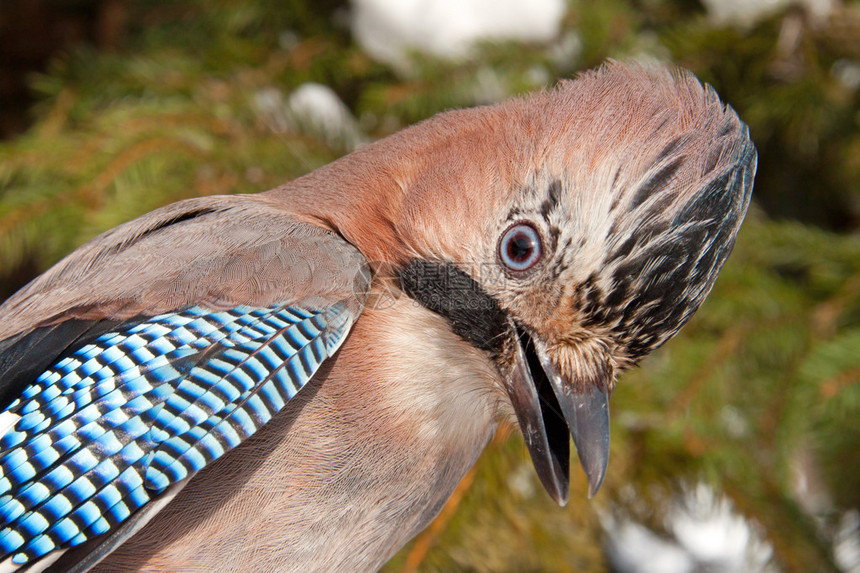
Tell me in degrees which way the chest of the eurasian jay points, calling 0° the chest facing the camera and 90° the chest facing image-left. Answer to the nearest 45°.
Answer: approximately 270°
